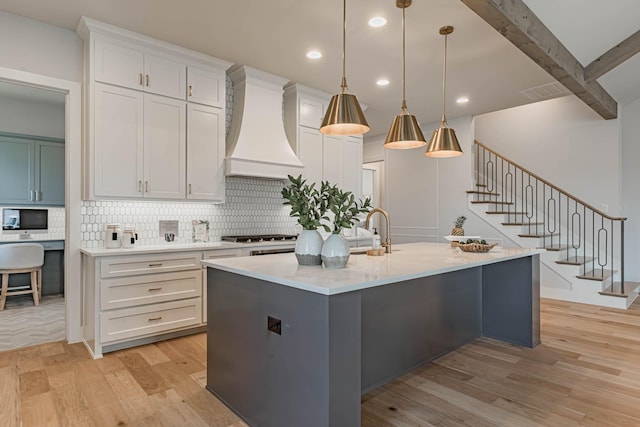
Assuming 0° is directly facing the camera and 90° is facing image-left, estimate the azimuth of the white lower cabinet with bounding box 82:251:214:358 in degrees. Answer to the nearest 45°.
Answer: approximately 315°

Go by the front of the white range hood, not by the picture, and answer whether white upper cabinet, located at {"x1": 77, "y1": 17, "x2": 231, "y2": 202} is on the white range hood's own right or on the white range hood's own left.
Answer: on the white range hood's own right

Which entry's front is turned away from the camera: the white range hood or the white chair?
the white chair

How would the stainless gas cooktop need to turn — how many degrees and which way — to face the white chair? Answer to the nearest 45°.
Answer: approximately 135° to its right

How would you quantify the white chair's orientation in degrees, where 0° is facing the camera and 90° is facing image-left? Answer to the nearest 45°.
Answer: approximately 180°

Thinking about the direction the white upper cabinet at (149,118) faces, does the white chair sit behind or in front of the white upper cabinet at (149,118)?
behind

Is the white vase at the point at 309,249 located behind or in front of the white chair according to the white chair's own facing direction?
behind
